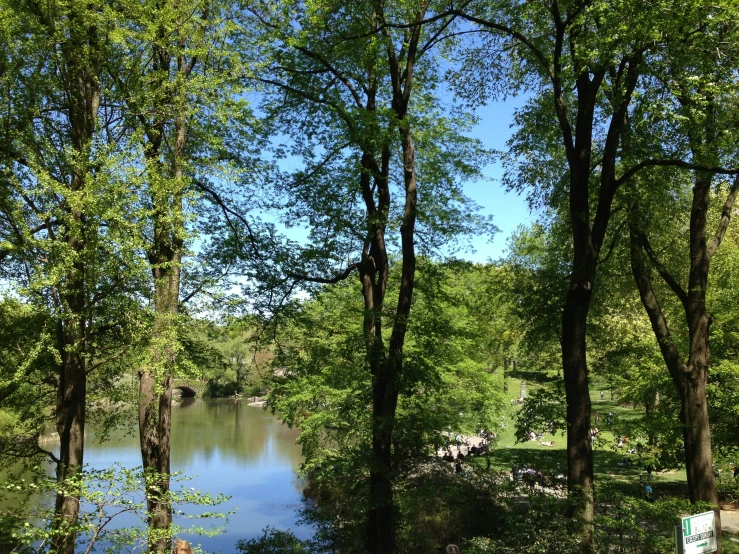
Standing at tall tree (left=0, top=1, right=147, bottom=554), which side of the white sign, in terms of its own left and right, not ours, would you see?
right

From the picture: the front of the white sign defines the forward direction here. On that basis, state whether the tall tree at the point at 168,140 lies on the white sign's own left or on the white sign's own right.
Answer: on the white sign's own right

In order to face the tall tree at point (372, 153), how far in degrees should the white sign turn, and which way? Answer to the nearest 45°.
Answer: approximately 135° to its right

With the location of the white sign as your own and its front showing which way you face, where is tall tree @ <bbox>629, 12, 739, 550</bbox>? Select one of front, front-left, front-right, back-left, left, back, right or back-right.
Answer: back

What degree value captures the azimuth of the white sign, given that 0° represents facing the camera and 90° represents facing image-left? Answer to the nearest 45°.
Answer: approximately 0°
